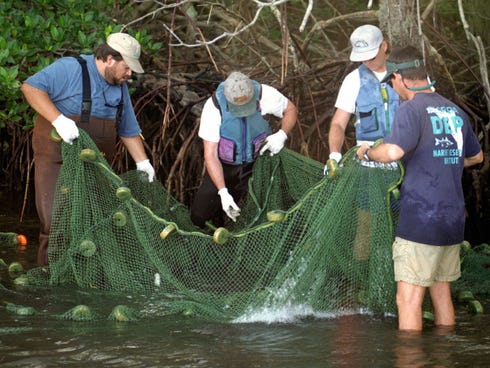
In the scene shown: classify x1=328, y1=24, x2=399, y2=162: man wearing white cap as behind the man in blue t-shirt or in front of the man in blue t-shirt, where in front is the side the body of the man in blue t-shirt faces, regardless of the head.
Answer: in front

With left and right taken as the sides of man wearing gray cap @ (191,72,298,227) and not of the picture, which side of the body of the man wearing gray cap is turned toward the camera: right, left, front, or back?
front

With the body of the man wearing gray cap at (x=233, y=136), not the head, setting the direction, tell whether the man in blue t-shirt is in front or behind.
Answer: in front

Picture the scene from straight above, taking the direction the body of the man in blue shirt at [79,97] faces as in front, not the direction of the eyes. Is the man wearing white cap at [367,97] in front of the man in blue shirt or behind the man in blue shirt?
in front

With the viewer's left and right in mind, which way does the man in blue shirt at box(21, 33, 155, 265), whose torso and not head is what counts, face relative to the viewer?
facing the viewer and to the right of the viewer

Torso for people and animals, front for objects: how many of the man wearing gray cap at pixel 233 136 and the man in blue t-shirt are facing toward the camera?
1

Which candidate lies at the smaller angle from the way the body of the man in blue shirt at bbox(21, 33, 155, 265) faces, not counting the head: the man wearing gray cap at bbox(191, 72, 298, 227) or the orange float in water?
the man wearing gray cap

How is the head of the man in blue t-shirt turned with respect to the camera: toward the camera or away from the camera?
away from the camera

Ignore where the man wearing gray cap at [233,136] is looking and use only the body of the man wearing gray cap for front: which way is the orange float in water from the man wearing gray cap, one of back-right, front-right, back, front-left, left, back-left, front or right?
back-right

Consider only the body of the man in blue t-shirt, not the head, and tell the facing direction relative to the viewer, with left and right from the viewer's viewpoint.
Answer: facing away from the viewer and to the left of the viewer

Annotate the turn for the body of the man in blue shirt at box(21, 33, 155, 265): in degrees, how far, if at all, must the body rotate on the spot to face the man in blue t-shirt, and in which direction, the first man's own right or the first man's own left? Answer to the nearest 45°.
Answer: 0° — they already face them

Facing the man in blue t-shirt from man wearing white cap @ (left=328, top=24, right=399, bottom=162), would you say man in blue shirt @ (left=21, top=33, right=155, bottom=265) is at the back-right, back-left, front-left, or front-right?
back-right
